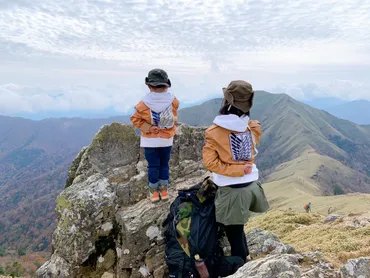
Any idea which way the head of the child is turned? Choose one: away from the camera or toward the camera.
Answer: away from the camera

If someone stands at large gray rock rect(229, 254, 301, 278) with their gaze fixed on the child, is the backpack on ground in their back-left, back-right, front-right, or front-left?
front-left

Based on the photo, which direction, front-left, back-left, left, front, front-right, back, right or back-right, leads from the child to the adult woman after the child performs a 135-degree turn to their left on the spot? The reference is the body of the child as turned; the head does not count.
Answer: left

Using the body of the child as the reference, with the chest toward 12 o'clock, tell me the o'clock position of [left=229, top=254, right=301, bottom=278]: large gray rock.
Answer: The large gray rock is roughly at 5 o'clock from the child.

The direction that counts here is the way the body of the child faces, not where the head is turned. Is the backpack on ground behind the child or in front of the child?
behind

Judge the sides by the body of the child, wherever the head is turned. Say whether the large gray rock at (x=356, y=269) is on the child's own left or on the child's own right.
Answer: on the child's own right

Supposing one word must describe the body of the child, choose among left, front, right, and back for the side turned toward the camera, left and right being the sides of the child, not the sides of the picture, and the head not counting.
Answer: back
